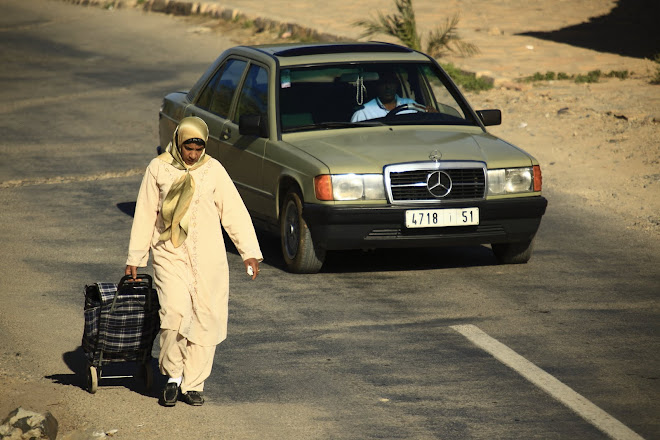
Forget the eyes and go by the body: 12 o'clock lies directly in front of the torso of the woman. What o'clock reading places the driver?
The driver is roughly at 7 o'clock from the woman.

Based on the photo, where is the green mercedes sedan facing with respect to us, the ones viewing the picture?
facing the viewer and to the right of the viewer

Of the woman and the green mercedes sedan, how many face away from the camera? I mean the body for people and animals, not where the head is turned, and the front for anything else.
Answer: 0

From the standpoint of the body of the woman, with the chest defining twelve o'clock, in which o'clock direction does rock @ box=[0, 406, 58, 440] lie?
The rock is roughly at 2 o'clock from the woman.

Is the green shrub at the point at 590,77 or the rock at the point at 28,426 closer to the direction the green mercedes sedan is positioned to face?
the rock

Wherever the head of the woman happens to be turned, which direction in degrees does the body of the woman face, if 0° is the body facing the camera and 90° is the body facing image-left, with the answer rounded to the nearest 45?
approximately 0°
